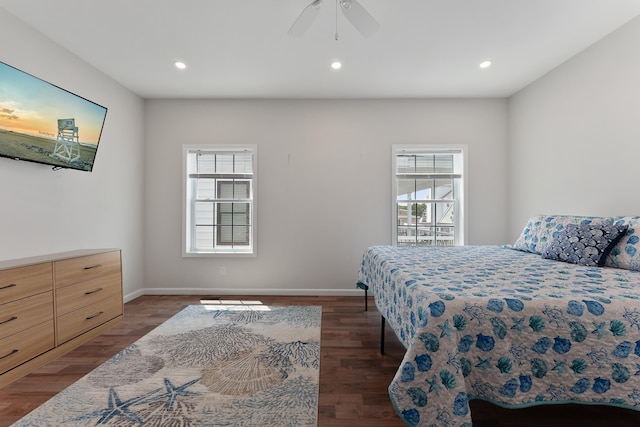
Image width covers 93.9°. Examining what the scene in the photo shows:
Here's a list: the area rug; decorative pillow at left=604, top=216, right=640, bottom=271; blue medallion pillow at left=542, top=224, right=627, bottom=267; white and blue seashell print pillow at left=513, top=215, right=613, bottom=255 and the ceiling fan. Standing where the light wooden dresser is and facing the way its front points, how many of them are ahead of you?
5

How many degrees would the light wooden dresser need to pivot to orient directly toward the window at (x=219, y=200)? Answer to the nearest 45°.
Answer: approximately 90° to its left

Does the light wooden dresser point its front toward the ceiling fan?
yes

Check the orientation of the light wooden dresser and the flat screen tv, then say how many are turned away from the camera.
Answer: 0

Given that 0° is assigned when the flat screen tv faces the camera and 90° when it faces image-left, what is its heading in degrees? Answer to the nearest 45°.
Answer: approximately 315°

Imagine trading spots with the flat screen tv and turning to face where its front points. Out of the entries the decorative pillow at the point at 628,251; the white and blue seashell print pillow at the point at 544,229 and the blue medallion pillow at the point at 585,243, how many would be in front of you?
3

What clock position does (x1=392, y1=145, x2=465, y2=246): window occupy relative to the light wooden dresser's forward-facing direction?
The window is roughly at 11 o'clock from the light wooden dresser.

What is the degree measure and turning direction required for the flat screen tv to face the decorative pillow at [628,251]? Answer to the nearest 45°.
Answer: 0° — it already faces it

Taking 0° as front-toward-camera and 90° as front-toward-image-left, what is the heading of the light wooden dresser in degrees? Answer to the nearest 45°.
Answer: approximately 315°

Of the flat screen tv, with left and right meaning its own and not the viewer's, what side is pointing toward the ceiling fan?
front

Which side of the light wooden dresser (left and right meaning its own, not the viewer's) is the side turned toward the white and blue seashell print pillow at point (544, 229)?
front

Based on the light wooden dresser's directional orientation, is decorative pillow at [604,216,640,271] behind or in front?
in front

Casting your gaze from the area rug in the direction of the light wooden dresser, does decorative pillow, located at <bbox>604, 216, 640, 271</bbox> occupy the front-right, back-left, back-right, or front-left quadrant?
back-right

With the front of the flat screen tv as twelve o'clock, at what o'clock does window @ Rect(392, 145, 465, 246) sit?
The window is roughly at 11 o'clock from the flat screen tv.
